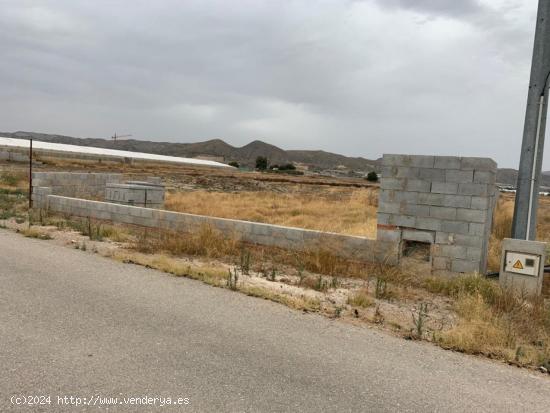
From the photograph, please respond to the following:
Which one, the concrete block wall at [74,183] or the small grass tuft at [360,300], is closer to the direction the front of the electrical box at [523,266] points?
the small grass tuft

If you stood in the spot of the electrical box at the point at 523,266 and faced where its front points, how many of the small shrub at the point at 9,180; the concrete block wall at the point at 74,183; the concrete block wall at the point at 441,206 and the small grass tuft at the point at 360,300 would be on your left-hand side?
0

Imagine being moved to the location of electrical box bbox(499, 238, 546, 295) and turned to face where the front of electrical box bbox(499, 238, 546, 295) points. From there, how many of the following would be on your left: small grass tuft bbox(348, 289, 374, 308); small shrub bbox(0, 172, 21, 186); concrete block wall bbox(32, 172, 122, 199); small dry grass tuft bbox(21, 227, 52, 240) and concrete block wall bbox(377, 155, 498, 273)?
0

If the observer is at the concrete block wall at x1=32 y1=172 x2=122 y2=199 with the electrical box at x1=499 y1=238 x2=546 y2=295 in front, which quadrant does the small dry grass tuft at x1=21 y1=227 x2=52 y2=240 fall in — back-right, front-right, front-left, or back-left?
front-right

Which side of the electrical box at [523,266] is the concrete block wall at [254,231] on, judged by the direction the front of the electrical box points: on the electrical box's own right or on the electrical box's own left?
on the electrical box's own right

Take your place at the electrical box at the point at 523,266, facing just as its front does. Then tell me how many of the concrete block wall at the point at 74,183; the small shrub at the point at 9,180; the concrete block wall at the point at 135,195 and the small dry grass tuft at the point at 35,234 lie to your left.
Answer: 0

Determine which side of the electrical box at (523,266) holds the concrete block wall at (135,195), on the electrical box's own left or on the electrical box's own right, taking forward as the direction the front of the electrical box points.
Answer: on the electrical box's own right

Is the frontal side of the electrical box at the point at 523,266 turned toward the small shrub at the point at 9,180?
no

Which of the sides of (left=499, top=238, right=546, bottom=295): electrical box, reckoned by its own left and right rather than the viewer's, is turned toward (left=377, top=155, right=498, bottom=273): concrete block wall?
right

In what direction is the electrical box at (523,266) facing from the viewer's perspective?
toward the camera

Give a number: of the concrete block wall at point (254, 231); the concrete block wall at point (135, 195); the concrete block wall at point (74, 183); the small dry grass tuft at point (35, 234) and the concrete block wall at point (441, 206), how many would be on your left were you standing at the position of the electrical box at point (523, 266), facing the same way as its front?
0

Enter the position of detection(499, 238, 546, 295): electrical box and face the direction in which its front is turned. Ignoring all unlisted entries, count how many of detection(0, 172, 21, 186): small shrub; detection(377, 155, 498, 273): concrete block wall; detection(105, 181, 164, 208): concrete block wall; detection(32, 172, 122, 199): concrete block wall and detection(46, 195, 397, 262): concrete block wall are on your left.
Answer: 0

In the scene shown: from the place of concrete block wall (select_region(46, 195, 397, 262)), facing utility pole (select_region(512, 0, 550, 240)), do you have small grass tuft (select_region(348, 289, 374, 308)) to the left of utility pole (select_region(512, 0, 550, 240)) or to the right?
right
